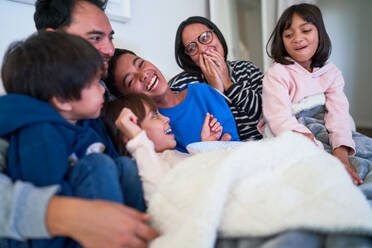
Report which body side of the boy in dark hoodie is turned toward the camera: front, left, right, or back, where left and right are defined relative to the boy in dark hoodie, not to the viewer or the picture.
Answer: right

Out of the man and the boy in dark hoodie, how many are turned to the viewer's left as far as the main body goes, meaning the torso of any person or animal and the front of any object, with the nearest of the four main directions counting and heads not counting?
0

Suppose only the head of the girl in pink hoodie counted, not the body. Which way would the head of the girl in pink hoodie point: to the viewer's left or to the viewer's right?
to the viewer's left

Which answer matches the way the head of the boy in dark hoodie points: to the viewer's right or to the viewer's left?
to the viewer's right

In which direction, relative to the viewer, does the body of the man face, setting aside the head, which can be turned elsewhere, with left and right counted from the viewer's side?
facing the viewer and to the right of the viewer

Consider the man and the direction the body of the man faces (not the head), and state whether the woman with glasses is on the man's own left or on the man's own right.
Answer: on the man's own left

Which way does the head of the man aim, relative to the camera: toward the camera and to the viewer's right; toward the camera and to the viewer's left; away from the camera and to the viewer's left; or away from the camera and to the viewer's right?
toward the camera and to the viewer's right

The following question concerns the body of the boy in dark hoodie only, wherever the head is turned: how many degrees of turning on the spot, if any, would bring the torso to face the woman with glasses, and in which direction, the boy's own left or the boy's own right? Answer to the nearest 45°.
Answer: approximately 45° to the boy's own left
